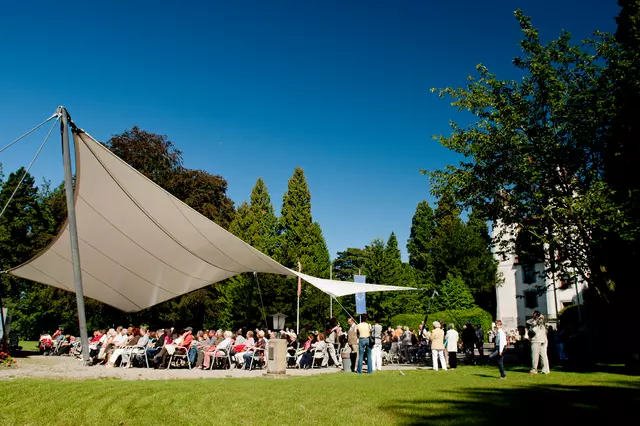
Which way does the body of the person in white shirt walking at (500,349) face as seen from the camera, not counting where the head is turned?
to the viewer's left

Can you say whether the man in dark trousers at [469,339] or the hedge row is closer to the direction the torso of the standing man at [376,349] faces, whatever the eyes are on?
the hedge row

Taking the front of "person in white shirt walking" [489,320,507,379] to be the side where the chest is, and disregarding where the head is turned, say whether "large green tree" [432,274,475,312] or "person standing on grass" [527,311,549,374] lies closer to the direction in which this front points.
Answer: the large green tree

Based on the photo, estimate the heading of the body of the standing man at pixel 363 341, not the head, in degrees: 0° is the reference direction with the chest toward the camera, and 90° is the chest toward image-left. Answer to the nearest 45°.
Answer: approximately 180°

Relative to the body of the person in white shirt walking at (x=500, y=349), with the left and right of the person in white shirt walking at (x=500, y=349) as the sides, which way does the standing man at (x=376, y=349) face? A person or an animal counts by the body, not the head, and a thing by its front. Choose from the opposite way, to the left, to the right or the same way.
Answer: to the right

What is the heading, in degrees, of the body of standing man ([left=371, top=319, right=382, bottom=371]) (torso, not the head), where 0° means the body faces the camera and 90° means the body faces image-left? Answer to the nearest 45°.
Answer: approximately 180°

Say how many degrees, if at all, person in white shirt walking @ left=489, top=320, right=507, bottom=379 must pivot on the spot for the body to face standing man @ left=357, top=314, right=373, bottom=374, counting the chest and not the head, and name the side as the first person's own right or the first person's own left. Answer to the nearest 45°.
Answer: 0° — they already face them

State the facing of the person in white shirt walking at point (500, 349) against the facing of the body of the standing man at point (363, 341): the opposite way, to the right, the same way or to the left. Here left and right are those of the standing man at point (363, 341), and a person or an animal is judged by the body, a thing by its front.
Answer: to the left
